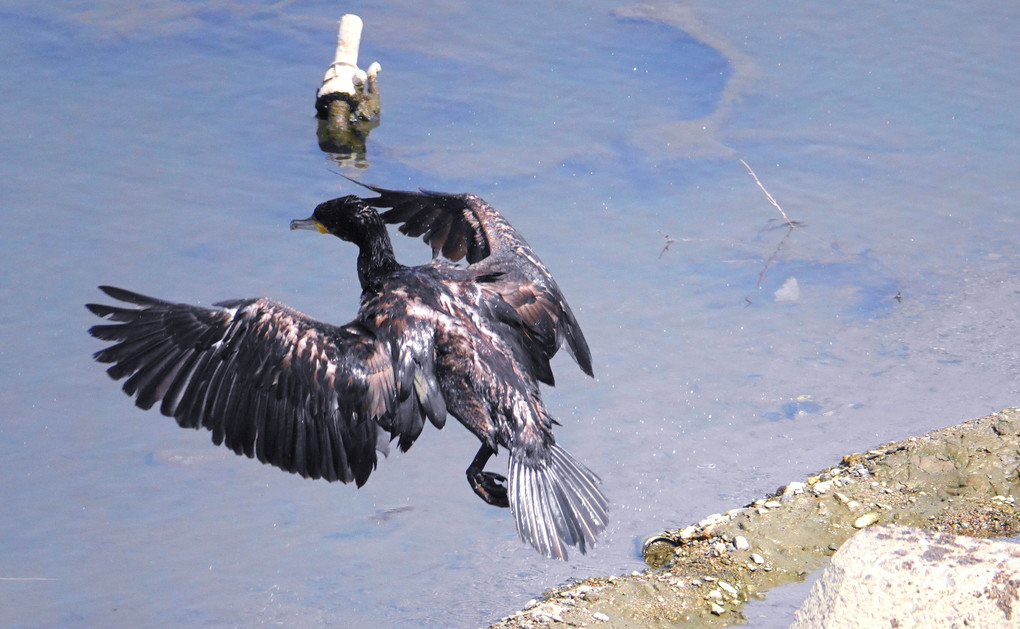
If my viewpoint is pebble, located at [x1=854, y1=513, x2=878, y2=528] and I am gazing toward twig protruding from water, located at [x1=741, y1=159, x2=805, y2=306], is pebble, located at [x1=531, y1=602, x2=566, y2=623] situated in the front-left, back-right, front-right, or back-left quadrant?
back-left

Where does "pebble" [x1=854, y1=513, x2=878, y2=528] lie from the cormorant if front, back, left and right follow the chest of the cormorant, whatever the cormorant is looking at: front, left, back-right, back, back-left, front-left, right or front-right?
back-right

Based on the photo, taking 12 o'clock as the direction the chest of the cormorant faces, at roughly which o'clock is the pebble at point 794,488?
The pebble is roughly at 4 o'clock from the cormorant.

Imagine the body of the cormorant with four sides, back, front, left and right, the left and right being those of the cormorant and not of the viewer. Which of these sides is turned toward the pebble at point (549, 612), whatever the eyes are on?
back

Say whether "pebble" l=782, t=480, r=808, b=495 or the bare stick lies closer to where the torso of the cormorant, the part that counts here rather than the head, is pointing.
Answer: the bare stick

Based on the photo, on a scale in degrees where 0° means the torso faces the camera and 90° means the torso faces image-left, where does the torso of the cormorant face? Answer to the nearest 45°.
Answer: approximately 135°

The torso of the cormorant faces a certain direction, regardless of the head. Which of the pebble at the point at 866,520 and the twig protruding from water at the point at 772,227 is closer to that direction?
the twig protruding from water

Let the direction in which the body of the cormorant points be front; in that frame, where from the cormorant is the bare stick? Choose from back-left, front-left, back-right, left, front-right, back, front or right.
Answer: right

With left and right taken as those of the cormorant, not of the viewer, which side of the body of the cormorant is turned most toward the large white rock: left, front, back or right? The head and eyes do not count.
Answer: back

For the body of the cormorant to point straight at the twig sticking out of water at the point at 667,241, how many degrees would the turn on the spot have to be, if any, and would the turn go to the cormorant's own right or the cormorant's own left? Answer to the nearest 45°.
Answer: approximately 90° to the cormorant's own right

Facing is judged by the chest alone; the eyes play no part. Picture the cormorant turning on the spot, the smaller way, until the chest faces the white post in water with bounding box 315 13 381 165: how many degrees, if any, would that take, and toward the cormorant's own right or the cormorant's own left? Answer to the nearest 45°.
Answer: approximately 45° to the cormorant's own right

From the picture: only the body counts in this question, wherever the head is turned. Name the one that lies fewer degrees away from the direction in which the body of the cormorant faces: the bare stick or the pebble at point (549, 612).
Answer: the bare stick
